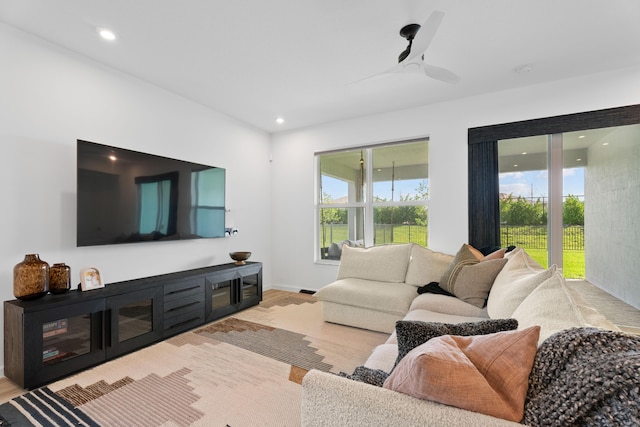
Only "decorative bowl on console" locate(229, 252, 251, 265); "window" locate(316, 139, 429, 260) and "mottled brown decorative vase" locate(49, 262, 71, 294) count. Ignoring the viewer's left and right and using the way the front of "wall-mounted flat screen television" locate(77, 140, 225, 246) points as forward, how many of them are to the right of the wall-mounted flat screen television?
1

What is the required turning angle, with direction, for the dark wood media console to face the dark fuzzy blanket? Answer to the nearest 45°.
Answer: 0° — it already faces it

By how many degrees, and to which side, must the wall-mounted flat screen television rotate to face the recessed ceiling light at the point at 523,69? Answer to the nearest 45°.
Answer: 0° — it already faces it

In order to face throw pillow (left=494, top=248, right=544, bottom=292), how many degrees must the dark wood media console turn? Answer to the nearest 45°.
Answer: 0° — it already faces it

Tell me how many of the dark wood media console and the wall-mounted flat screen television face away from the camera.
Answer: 0

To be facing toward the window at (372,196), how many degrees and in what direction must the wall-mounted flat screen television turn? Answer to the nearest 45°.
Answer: approximately 45° to its left

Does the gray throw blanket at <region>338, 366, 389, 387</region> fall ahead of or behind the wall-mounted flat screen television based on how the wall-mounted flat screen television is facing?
ahead

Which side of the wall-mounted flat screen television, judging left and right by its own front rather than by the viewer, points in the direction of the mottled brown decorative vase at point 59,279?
right

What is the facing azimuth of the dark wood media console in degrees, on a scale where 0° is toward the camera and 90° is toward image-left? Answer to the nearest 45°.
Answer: approximately 315°

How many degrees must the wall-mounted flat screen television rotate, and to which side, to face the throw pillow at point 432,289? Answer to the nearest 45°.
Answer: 0° — it already faces it

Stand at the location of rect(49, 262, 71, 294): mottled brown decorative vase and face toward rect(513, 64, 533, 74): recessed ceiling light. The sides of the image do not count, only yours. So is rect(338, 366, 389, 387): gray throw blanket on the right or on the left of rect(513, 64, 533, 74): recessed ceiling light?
right

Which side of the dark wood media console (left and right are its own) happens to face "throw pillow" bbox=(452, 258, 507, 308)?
front

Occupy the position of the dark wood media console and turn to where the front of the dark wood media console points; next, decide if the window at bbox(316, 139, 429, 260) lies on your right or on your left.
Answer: on your left

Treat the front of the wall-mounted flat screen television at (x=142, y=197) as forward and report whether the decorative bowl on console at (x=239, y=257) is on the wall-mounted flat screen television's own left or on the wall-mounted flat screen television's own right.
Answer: on the wall-mounted flat screen television's own left
